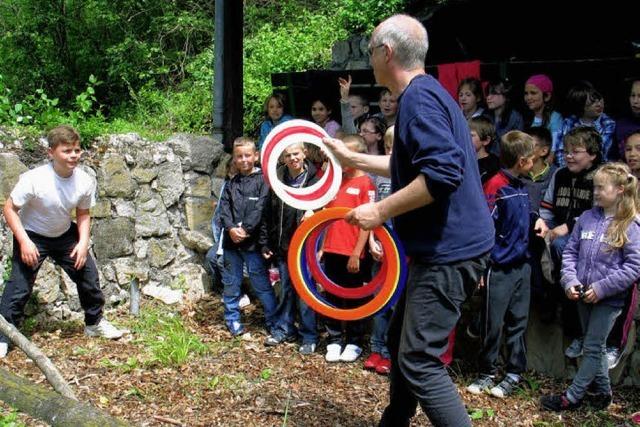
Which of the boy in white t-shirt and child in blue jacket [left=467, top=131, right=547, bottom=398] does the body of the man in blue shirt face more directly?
the boy in white t-shirt

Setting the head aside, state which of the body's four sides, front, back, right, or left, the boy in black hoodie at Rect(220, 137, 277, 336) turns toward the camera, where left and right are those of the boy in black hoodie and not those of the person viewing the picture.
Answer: front

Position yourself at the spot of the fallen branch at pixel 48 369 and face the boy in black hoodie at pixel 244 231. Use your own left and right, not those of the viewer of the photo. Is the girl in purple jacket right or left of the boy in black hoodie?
right

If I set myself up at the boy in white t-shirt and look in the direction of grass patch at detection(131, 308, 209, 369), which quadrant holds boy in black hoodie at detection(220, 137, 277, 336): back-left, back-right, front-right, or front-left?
front-left

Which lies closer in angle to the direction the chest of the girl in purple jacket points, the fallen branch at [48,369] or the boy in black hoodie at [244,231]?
the fallen branch

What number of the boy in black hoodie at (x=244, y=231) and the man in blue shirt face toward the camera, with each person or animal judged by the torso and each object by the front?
1

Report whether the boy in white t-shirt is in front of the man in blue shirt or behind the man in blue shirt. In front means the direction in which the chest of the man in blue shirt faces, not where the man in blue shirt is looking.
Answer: in front

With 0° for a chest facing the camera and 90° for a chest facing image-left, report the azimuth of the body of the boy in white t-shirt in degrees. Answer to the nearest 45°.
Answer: approximately 315°

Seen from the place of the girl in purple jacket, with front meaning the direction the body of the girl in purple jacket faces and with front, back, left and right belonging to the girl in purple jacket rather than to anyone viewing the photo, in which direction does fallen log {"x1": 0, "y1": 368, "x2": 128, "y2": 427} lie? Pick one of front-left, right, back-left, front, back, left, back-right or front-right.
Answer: front

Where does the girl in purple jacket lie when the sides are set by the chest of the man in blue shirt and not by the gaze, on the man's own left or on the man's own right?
on the man's own right

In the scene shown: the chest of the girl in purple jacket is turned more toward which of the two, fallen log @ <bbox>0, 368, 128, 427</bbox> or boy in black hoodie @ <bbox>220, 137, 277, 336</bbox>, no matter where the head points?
the fallen log

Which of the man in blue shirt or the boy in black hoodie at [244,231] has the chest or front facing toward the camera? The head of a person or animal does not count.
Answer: the boy in black hoodie

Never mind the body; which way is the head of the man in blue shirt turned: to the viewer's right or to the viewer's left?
to the viewer's left

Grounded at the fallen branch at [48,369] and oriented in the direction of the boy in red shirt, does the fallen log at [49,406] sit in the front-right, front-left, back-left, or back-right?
back-right
